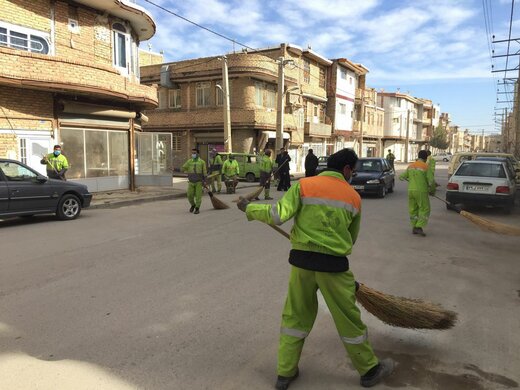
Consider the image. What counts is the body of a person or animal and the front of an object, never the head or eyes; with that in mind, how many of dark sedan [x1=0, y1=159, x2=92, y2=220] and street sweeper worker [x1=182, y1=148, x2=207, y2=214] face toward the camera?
1

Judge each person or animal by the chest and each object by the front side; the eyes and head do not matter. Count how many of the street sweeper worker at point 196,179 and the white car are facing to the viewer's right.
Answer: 0

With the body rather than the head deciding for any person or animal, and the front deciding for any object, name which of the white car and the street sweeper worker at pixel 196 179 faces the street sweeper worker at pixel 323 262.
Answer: the street sweeper worker at pixel 196 179

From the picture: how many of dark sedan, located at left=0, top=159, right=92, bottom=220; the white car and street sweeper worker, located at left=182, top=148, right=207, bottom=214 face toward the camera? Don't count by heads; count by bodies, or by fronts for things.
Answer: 1

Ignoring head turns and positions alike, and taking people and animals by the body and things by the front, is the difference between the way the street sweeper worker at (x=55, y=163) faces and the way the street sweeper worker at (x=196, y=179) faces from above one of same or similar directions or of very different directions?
same or similar directions

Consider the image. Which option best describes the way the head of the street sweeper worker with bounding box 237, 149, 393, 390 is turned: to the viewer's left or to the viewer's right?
to the viewer's right

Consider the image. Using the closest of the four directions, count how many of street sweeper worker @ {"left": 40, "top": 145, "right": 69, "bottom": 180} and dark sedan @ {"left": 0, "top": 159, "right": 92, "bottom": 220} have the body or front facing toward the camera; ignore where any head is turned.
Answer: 1

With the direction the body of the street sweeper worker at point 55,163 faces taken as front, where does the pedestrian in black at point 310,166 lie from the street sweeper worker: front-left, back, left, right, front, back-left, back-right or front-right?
left

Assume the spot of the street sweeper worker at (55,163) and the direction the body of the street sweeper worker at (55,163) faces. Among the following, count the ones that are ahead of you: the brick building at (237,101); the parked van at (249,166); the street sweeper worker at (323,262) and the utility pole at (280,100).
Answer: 1

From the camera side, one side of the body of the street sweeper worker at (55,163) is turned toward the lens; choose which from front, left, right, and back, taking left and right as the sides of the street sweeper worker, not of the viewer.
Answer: front

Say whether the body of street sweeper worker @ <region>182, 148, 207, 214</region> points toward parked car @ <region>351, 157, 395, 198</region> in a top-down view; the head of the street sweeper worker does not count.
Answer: no

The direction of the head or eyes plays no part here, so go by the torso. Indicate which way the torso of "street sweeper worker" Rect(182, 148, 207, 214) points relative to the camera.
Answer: toward the camera

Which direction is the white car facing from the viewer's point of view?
away from the camera

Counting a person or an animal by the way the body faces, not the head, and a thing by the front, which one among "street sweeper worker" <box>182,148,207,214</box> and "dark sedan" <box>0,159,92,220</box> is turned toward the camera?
the street sweeper worker

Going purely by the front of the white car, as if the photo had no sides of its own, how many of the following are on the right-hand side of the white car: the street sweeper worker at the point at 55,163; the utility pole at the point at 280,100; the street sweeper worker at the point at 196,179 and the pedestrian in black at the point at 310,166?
0

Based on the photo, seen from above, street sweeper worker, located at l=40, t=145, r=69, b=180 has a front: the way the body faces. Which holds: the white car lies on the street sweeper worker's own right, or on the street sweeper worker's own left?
on the street sweeper worker's own left

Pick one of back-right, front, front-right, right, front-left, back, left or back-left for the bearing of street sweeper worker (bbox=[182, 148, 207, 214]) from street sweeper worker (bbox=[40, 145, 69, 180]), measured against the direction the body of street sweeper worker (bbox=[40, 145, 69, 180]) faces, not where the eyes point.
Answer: front-left
